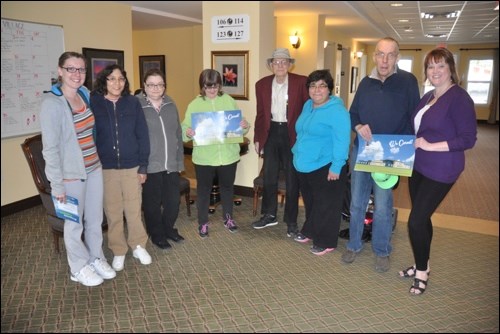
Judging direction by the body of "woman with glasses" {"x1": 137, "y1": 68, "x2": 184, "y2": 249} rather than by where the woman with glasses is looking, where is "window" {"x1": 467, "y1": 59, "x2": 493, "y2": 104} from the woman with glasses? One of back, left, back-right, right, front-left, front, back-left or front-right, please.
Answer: back-left

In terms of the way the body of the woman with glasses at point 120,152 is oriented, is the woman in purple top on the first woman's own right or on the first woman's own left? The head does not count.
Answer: on the first woman's own left

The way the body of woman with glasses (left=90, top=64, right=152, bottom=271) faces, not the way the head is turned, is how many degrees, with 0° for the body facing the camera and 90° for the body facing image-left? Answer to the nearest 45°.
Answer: approximately 0°

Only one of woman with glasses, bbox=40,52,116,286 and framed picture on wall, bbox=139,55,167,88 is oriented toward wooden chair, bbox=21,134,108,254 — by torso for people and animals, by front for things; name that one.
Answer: the framed picture on wall
